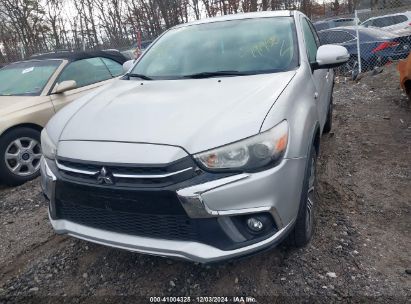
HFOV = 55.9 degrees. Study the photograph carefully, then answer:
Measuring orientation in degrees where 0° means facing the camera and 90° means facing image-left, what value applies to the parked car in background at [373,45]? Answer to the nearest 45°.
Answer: approximately 135°

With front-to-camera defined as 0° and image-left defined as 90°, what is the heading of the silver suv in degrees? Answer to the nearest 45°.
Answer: approximately 45°

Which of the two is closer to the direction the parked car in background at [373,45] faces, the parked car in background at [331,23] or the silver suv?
the parked car in background

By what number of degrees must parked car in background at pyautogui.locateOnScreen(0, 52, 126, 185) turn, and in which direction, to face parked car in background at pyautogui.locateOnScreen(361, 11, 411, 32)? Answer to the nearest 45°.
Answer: approximately 180°

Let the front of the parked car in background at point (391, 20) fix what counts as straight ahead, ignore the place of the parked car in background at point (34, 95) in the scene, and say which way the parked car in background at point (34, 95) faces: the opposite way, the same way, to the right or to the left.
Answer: to the left

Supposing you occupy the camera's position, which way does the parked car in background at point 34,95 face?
facing the viewer and to the left of the viewer

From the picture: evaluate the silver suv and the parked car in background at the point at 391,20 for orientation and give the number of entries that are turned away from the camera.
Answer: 0

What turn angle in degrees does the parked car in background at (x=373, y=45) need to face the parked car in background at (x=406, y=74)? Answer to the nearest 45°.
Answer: approximately 135° to its left

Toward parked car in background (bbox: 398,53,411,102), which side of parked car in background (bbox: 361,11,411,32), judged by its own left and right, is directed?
left

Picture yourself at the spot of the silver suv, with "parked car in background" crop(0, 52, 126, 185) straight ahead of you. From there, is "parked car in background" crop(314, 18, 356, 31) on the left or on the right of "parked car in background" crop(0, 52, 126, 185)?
right

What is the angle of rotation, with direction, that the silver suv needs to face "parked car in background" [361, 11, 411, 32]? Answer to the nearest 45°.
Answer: approximately 180°

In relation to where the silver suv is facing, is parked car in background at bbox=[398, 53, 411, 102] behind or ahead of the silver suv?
behind

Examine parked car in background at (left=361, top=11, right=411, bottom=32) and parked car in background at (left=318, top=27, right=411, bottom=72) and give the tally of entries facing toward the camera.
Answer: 0

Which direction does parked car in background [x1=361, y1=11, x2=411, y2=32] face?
to the viewer's left
